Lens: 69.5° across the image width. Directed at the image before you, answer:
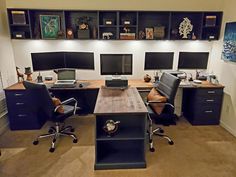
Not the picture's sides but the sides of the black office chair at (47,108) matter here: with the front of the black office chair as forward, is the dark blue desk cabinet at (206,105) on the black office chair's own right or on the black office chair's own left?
on the black office chair's own right

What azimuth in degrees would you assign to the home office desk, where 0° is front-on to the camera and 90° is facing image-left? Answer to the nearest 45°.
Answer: approximately 0°

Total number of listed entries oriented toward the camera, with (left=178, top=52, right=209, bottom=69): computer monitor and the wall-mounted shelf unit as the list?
2

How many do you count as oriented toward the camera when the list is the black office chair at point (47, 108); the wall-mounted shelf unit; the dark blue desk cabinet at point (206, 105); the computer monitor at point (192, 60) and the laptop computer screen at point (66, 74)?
4

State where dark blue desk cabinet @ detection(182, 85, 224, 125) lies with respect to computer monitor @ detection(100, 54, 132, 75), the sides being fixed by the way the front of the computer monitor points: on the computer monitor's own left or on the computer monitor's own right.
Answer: on the computer monitor's own left

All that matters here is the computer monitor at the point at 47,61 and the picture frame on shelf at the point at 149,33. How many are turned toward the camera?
2

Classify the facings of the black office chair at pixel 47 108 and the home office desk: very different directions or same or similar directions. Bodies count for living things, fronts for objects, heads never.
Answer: very different directions
